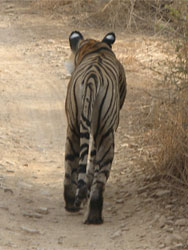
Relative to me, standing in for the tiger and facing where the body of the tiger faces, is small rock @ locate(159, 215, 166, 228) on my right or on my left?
on my right

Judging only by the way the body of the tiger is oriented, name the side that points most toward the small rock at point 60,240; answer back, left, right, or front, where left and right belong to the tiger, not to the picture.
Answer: back

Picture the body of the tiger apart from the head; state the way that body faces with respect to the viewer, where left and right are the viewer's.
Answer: facing away from the viewer

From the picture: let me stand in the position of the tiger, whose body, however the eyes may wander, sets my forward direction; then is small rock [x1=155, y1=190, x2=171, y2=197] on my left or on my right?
on my right

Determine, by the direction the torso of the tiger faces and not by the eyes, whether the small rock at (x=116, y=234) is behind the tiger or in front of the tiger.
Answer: behind

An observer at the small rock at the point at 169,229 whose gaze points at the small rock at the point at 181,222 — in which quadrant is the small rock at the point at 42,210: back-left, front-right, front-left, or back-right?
back-left
